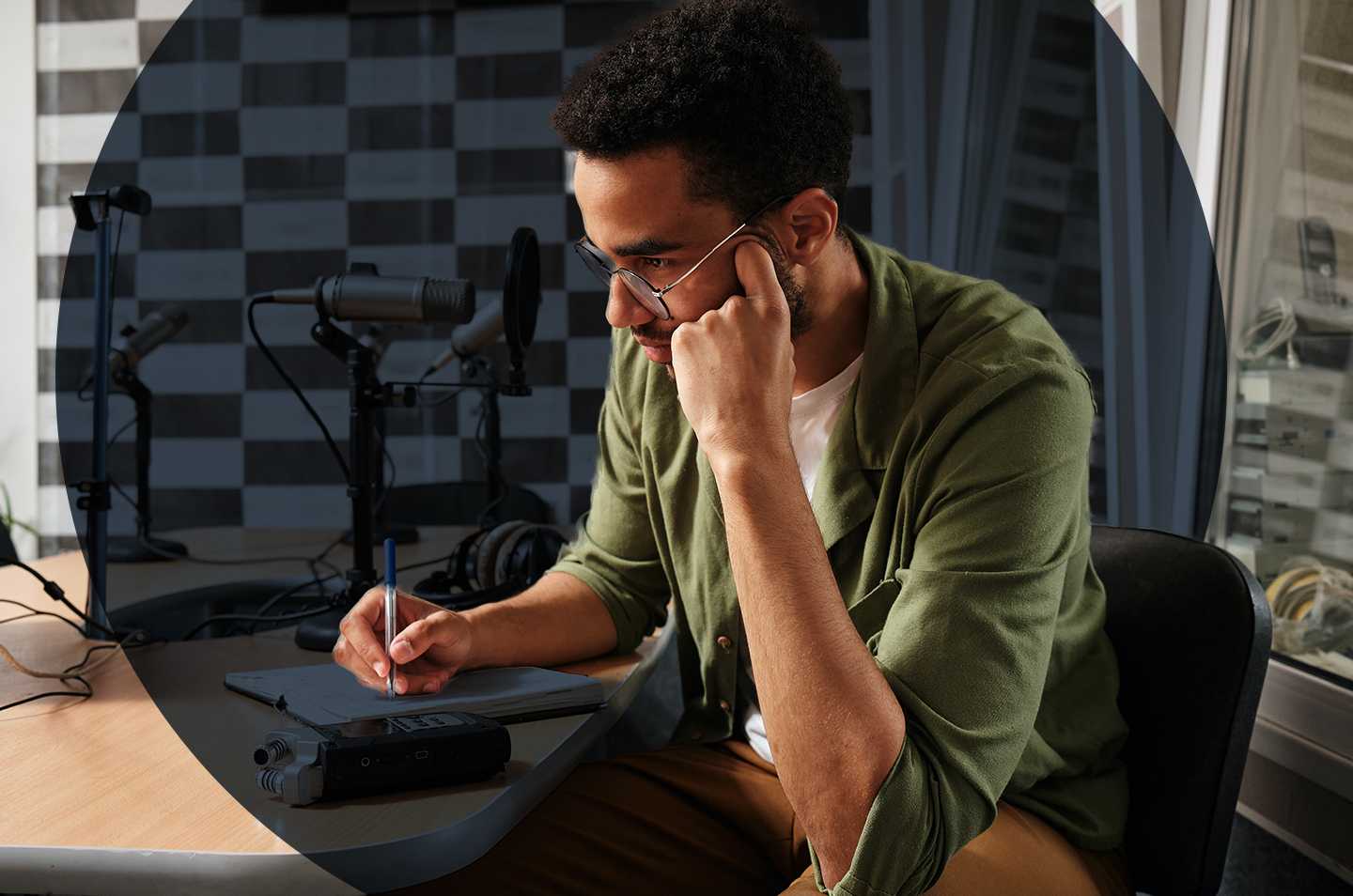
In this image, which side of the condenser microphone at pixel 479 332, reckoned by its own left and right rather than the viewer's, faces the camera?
right

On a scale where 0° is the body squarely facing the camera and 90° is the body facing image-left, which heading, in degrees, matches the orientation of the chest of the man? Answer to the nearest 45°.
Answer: approximately 45°

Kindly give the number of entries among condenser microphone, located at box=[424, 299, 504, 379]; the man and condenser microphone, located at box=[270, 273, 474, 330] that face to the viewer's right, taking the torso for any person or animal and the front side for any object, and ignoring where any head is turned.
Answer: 2

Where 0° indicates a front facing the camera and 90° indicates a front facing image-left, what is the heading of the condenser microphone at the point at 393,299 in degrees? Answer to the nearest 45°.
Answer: approximately 270°

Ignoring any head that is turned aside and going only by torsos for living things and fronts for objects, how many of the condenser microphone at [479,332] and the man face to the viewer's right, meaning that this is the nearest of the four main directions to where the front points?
1

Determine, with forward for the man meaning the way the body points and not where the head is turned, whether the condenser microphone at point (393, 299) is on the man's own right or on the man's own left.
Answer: on the man's own right

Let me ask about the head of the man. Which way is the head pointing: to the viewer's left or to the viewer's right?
to the viewer's left
